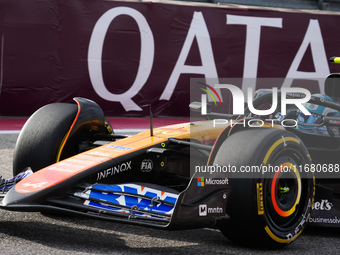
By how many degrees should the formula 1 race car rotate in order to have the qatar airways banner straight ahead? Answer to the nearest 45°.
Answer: approximately 135° to its right

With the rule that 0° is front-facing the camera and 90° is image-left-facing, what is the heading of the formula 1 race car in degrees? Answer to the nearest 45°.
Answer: approximately 45°
